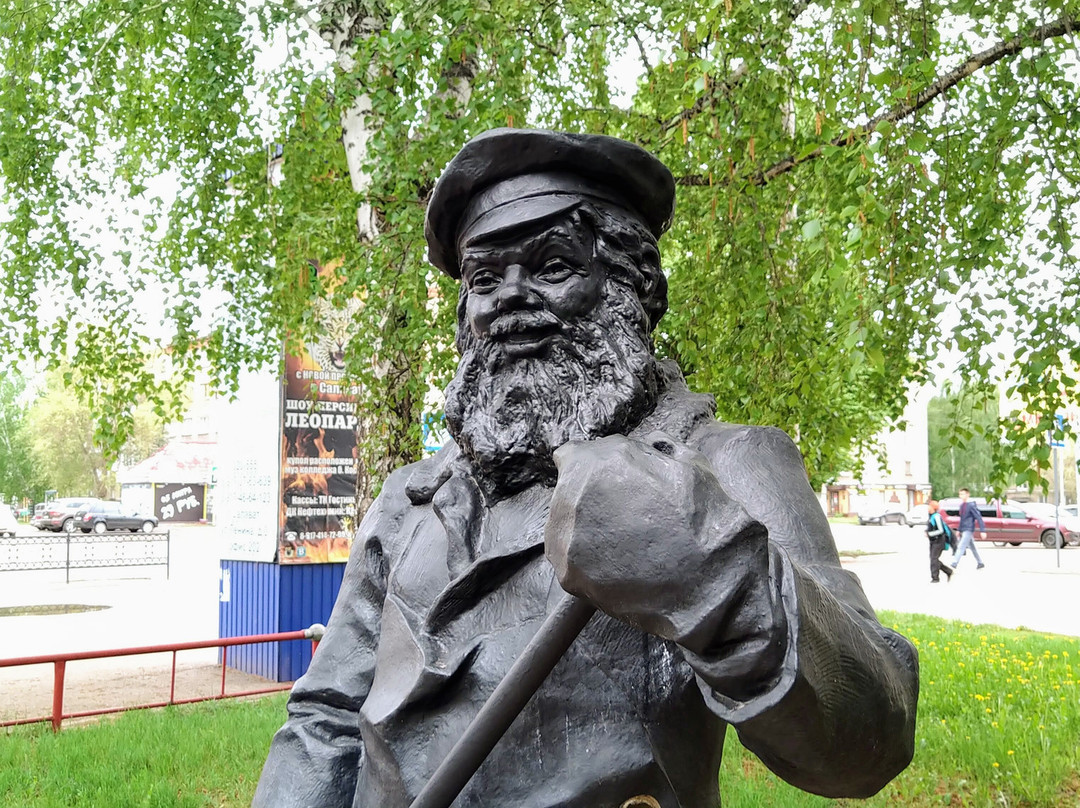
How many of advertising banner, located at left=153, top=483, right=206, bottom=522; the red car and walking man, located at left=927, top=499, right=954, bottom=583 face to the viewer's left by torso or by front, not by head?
1

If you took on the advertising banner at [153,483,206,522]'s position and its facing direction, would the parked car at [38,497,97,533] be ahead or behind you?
ahead

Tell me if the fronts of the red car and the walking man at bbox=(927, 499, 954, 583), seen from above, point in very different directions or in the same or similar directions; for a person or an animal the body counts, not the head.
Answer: very different directions

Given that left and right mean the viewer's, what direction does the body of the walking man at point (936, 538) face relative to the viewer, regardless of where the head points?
facing to the left of the viewer

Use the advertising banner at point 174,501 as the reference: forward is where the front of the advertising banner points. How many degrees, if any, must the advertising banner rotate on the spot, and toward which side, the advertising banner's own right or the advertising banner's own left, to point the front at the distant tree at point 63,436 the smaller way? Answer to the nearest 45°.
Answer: approximately 135° to the advertising banner's own right

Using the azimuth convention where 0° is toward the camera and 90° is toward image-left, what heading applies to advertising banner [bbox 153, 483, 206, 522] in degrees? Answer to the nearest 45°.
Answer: approximately 0°

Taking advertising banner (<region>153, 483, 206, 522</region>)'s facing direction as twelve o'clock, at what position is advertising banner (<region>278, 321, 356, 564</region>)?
advertising banner (<region>278, 321, 356, 564</region>) is roughly at 12 o'clock from advertising banner (<region>153, 483, 206, 522</region>).

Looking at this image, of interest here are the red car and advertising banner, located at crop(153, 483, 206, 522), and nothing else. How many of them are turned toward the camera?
1

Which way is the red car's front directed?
to the viewer's right

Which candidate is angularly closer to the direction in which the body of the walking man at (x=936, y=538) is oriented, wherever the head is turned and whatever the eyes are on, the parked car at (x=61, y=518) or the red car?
the parked car

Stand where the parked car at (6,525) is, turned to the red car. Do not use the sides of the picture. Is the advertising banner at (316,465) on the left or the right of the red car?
right
